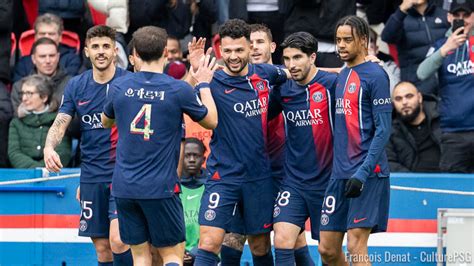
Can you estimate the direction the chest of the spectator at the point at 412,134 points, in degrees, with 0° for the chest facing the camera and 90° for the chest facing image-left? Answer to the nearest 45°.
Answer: approximately 0°

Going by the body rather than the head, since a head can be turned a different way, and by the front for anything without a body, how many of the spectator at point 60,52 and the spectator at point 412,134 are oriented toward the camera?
2

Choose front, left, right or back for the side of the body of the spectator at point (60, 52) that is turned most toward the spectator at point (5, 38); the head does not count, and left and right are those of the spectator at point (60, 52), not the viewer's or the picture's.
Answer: right
